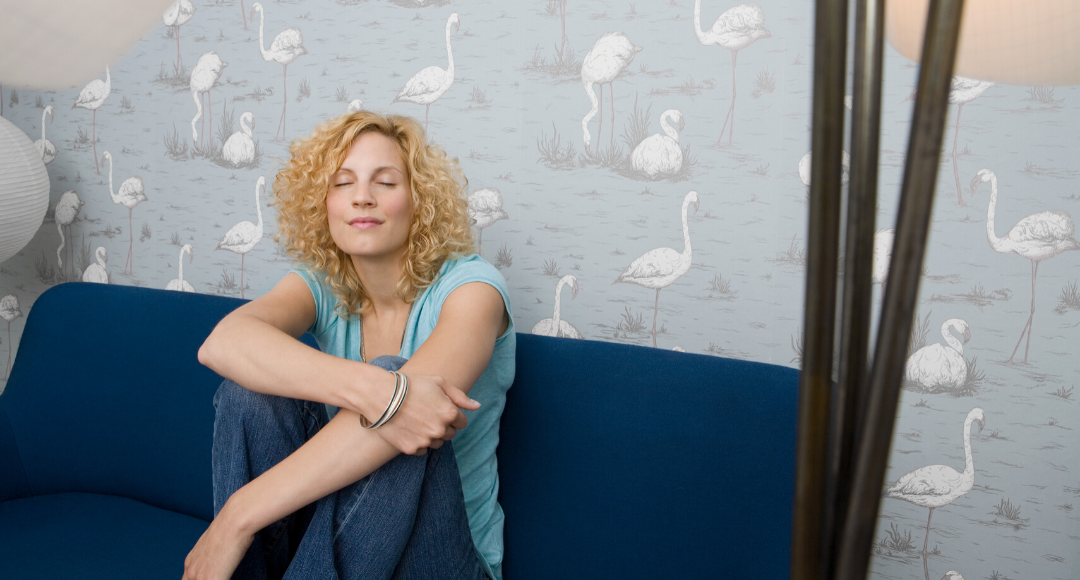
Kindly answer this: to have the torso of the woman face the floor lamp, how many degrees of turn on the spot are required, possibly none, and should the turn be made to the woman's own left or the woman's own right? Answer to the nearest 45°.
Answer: approximately 45° to the woman's own left

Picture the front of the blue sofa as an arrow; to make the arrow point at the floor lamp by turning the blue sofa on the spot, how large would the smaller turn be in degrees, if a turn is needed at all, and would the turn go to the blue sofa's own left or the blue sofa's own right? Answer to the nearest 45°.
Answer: approximately 45° to the blue sofa's own left

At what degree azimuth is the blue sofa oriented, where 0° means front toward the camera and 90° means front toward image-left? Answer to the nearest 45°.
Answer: approximately 45°

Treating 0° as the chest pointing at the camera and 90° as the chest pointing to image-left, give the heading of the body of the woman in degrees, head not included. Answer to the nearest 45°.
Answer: approximately 45°

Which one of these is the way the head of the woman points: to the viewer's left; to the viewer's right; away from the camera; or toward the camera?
toward the camera
